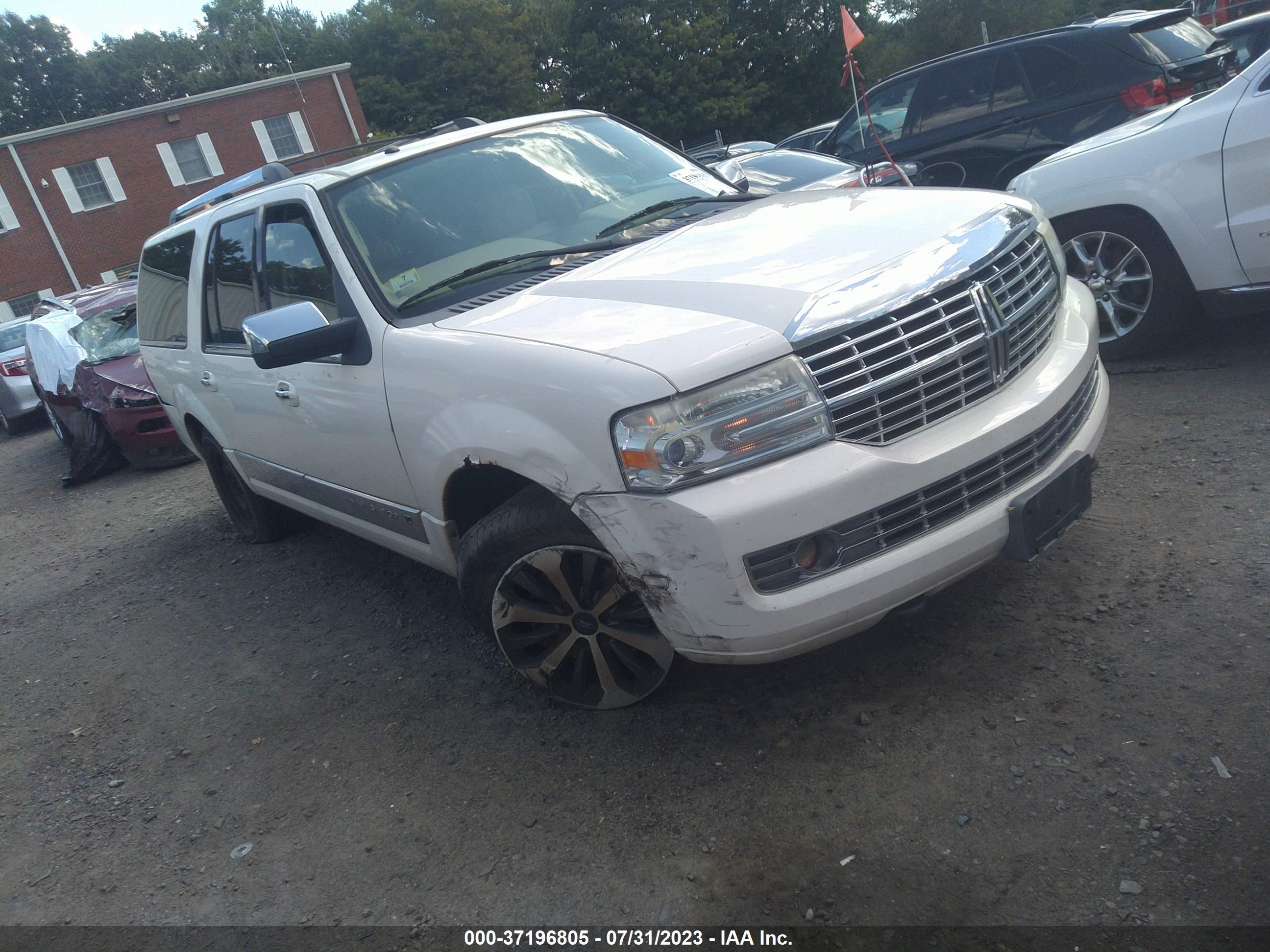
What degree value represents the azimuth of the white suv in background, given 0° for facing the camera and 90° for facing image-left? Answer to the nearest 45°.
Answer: approximately 90°

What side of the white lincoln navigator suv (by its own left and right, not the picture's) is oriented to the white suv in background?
left

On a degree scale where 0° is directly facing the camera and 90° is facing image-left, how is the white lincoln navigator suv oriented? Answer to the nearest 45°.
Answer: approximately 315°

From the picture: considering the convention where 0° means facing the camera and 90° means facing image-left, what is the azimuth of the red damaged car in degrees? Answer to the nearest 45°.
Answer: approximately 315°

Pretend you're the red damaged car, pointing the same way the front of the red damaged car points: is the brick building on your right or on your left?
on your left

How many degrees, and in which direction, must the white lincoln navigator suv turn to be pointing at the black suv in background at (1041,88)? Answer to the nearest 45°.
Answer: approximately 90° to its left

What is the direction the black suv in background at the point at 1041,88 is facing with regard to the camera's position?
facing away from the viewer and to the left of the viewer

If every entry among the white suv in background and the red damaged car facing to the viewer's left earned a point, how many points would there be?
1

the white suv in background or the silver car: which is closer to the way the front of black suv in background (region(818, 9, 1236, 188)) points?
the silver car

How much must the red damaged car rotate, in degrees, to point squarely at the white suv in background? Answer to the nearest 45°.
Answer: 0° — it already faces it

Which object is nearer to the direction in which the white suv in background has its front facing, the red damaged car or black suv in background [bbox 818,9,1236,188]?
the red damaged car

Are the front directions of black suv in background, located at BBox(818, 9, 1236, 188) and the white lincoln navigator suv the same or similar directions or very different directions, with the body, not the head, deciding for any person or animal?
very different directions
